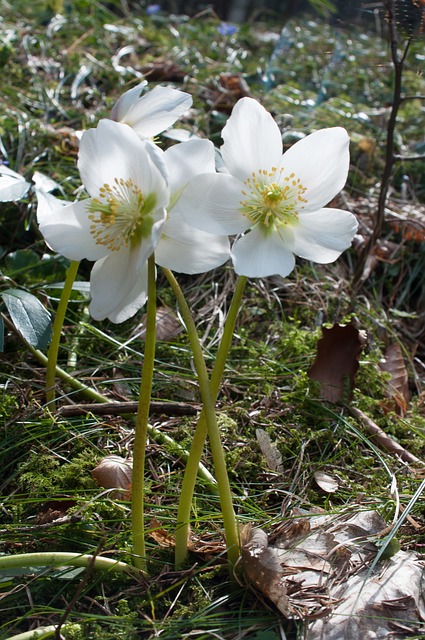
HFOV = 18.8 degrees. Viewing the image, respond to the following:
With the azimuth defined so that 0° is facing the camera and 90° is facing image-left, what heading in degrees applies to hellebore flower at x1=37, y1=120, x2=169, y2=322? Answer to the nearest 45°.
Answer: approximately 45°

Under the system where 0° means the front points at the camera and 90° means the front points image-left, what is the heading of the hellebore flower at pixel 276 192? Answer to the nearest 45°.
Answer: approximately 0°
